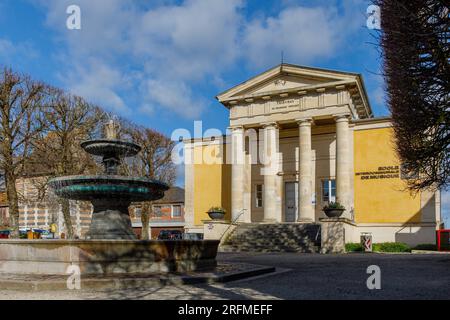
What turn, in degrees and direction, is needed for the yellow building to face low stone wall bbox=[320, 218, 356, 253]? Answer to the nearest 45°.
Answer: approximately 45° to its left

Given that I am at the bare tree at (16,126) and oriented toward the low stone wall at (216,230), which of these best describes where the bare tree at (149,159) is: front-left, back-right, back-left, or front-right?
front-left

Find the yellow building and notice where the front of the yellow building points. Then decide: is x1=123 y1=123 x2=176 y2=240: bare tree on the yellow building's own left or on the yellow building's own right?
on the yellow building's own right

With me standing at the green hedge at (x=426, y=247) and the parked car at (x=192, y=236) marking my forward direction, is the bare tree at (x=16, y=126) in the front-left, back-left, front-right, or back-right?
front-left

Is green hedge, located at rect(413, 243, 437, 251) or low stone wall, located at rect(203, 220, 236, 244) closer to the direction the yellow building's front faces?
the low stone wall

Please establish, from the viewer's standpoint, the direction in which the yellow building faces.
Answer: facing the viewer and to the left of the viewer

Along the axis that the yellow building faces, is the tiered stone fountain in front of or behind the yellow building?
in front

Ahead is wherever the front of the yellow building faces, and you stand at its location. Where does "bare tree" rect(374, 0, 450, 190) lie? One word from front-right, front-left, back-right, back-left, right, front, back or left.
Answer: front-left

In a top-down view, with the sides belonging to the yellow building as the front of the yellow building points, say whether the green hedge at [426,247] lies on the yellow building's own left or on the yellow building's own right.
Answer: on the yellow building's own left
